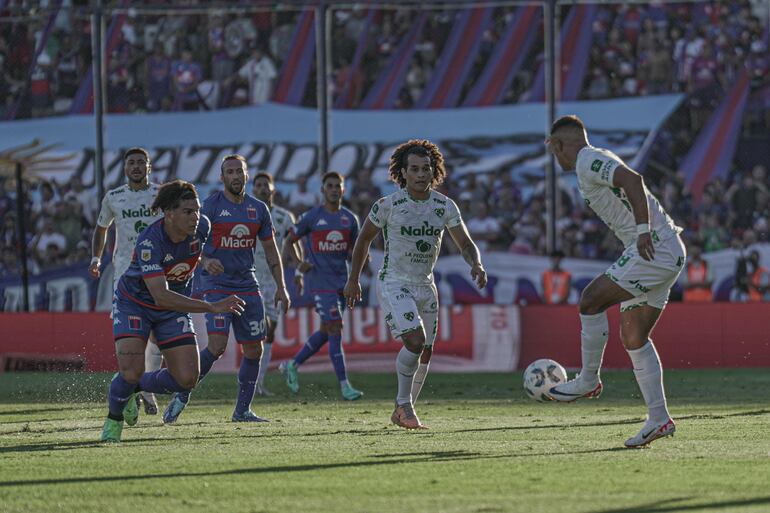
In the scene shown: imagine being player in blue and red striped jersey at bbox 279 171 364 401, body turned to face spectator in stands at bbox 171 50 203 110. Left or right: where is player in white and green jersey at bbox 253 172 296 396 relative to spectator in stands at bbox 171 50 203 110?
left

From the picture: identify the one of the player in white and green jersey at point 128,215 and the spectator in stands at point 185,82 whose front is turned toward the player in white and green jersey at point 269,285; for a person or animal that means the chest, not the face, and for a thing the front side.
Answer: the spectator in stands

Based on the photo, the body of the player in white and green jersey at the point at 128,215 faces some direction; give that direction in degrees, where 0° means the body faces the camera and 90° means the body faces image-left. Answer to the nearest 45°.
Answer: approximately 0°

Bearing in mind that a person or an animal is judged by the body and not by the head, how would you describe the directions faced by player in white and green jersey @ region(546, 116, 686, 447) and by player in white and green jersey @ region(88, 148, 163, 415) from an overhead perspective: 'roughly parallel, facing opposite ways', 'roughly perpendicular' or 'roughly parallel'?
roughly perpendicular

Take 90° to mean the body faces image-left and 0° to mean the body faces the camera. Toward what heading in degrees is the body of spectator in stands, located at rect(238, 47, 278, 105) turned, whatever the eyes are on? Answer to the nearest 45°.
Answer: approximately 0°

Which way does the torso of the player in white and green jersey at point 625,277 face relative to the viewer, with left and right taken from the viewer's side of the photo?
facing to the left of the viewer

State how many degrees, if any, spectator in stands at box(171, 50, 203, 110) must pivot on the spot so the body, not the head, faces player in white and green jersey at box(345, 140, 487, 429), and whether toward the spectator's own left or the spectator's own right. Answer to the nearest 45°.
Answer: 0° — they already face them
